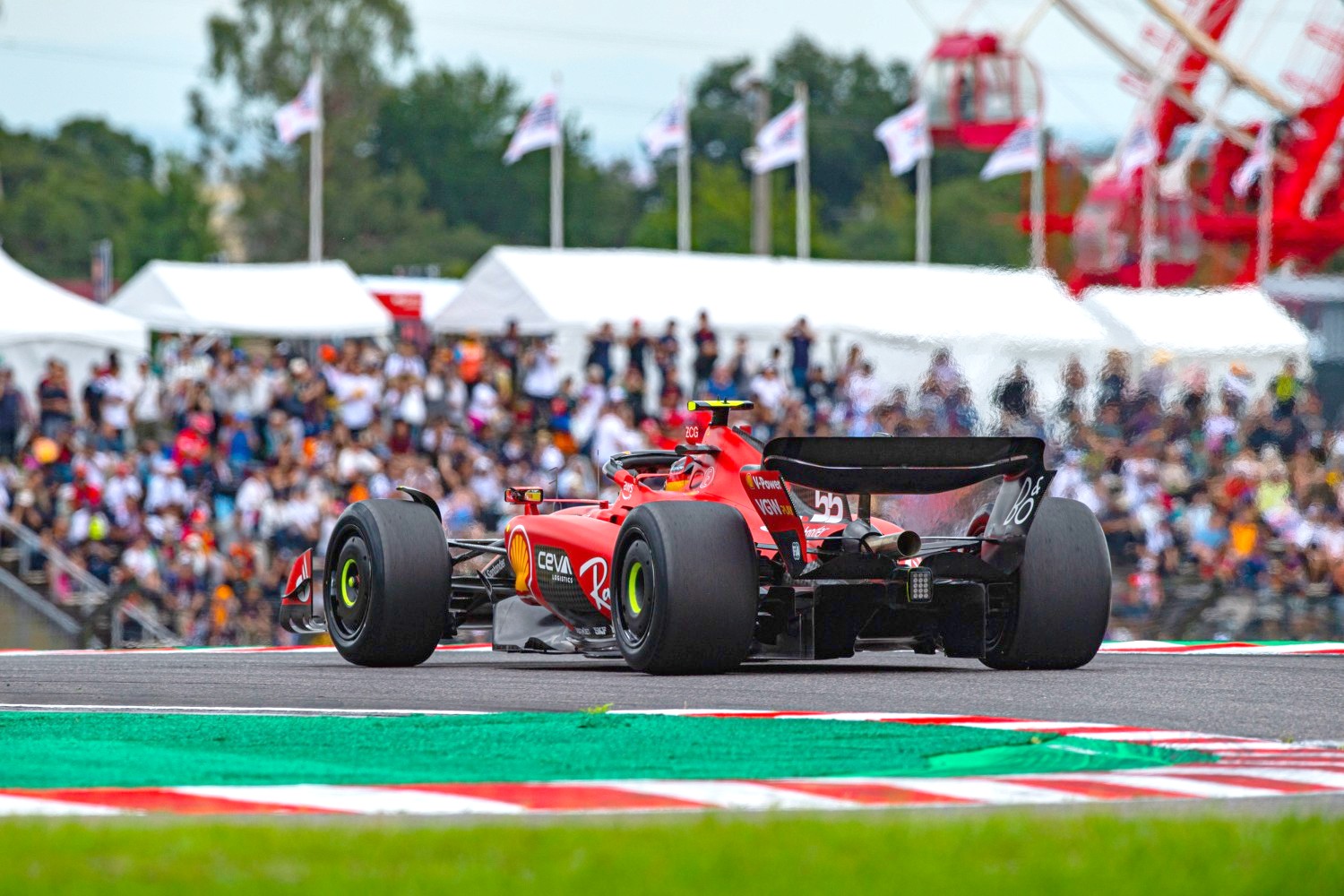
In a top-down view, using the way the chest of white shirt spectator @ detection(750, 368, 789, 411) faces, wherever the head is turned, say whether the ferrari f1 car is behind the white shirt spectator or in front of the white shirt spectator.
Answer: in front

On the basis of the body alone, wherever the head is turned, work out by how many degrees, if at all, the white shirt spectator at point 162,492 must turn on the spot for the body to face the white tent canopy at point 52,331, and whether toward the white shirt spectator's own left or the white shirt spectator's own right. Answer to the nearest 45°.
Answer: approximately 180°

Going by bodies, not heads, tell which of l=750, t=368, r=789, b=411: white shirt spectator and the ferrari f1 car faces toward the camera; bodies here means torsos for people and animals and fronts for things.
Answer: the white shirt spectator

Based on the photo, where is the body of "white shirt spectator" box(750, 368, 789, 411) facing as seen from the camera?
toward the camera

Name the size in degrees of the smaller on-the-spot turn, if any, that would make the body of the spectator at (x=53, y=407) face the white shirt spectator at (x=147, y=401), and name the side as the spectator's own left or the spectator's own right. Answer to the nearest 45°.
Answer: approximately 135° to the spectator's own left

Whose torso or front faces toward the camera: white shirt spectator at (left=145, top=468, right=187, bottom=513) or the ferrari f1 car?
the white shirt spectator

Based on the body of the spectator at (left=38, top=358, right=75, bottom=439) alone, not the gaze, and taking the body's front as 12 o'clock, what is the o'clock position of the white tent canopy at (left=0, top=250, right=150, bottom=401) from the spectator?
The white tent canopy is roughly at 6 o'clock from the spectator.

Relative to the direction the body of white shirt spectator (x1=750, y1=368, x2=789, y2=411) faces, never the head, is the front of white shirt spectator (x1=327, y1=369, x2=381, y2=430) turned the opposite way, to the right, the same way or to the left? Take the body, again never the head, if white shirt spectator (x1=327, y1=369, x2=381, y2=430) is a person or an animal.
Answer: the same way

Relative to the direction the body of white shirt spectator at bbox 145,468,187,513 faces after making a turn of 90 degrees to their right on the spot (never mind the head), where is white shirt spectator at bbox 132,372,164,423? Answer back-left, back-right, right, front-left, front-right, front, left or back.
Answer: right

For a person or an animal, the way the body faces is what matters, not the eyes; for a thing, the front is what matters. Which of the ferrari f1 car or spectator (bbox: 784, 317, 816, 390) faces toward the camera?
the spectator

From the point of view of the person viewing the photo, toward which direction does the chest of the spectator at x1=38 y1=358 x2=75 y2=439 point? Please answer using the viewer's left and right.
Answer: facing the viewer

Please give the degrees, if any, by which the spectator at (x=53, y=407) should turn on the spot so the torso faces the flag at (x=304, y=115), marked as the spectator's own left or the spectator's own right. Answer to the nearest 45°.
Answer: approximately 180°

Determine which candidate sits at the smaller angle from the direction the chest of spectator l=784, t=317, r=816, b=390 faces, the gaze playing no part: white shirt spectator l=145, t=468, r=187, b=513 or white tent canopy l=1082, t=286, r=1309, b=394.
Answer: the white shirt spectator

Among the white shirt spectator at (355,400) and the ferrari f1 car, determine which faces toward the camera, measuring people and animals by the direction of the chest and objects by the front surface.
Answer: the white shirt spectator

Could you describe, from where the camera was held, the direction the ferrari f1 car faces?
facing away from the viewer and to the left of the viewer

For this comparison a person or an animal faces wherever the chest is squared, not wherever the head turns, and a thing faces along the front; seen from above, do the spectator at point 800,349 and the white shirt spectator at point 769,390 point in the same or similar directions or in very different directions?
same or similar directions

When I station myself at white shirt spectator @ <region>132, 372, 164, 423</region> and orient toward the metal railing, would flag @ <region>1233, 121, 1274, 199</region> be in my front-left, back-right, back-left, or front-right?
back-left

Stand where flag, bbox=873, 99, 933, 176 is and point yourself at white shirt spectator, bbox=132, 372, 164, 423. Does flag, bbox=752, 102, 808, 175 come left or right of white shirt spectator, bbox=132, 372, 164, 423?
right
